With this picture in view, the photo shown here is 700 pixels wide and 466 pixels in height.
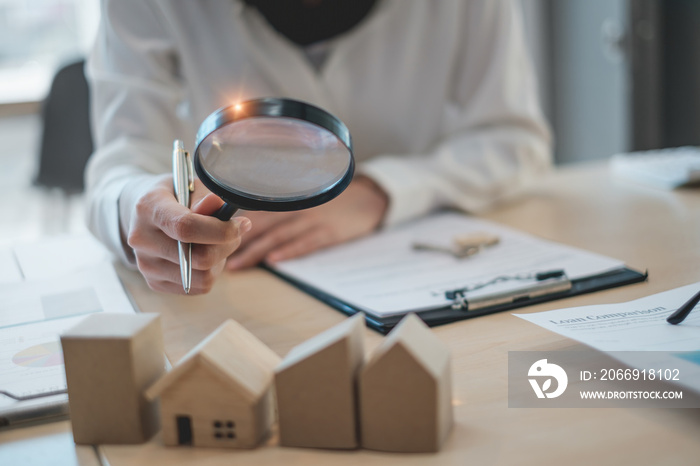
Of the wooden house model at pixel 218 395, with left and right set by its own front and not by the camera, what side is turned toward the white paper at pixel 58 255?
back

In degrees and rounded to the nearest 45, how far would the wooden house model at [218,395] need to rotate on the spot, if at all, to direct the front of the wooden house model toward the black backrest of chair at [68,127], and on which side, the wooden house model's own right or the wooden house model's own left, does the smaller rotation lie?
approximately 180°

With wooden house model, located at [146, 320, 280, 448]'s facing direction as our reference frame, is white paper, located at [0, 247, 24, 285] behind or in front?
behind

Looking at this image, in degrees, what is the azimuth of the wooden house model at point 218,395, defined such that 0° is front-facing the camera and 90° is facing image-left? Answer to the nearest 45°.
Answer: approximately 0°
